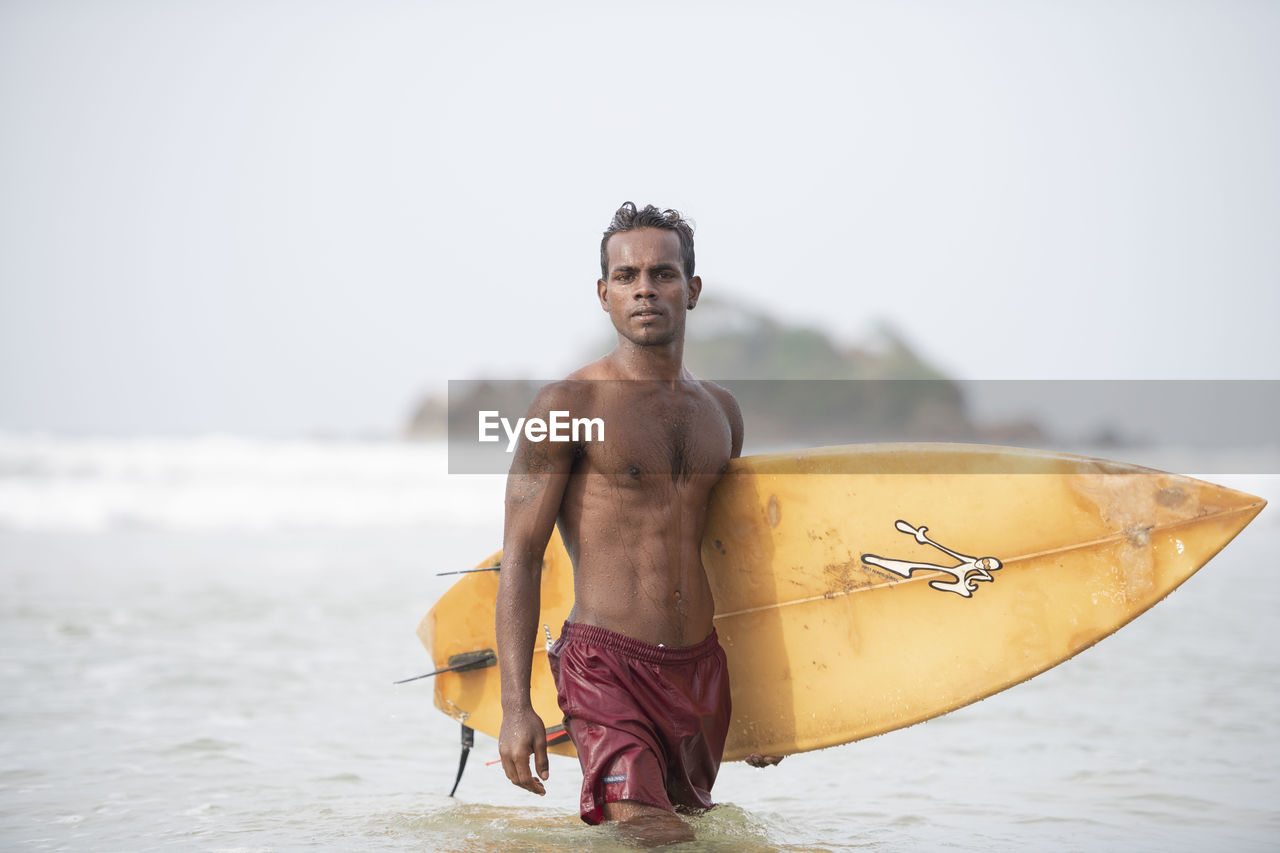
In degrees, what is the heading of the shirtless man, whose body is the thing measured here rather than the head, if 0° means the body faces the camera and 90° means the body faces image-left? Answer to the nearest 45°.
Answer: approximately 315°
